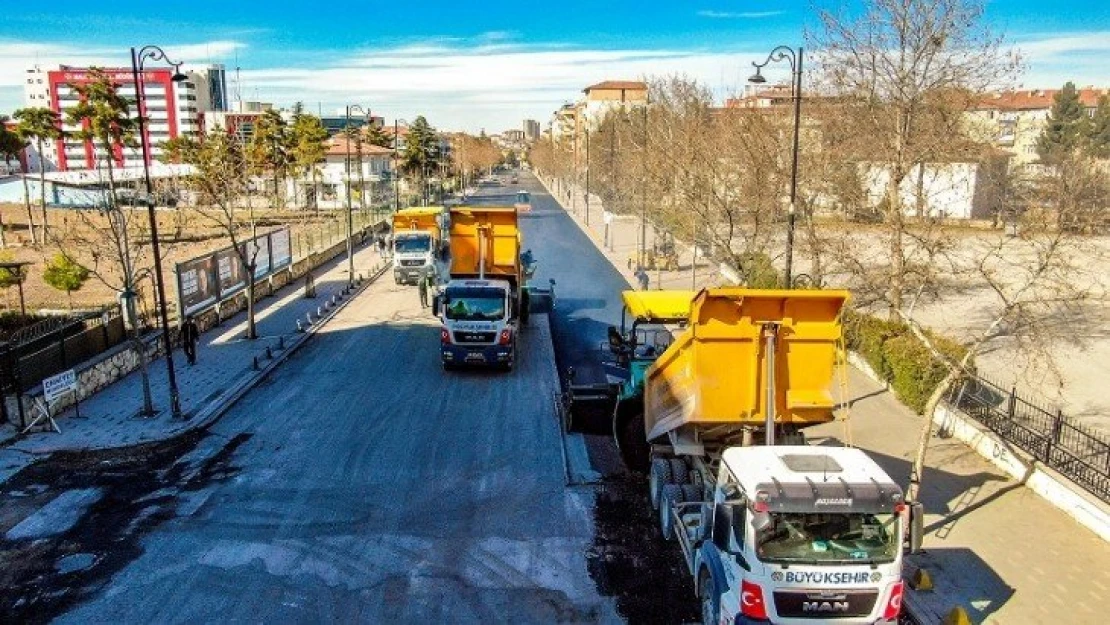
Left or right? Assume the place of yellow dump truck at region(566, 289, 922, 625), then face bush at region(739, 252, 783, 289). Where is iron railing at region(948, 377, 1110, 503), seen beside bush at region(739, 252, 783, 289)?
right

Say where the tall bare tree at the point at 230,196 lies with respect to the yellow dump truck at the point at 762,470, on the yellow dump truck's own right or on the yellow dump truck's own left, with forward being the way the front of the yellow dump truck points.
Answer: on the yellow dump truck's own right

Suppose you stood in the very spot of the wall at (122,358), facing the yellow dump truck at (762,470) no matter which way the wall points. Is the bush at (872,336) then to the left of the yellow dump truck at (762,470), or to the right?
left

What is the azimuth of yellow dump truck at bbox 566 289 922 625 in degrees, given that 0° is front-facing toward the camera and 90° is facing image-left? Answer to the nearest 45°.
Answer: approximately 0°

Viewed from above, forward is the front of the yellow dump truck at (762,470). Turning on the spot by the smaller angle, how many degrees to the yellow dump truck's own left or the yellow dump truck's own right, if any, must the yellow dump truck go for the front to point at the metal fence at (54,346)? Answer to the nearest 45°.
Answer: approximately 90° to the yellow dump truck's own right

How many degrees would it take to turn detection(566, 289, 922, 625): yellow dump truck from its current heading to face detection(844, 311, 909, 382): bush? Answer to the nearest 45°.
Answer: approximately 180°

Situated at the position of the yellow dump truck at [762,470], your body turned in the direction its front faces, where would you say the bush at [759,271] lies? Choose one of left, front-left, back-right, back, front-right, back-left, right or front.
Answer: back
